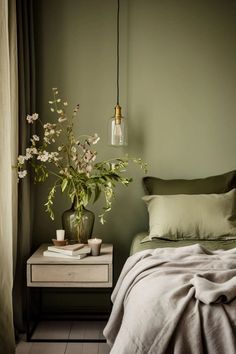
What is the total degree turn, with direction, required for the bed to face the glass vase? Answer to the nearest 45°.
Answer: approximately 135° to its right

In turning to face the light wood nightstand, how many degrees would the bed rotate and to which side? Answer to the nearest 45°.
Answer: approximately 135° to its right

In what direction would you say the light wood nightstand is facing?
toward the camera

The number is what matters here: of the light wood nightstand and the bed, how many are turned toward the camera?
2

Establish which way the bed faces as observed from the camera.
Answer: facing the viewer
